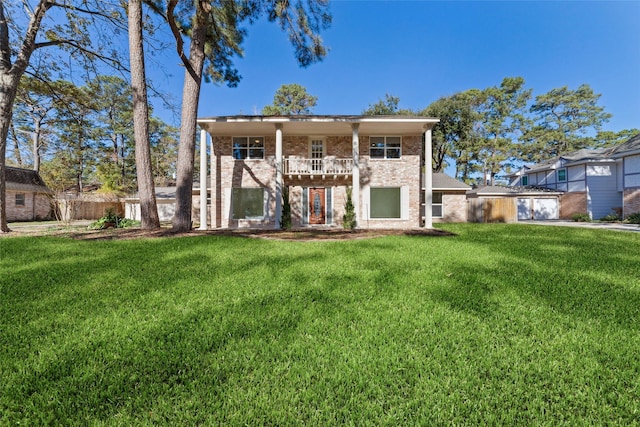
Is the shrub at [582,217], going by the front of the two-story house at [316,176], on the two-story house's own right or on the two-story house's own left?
on the two-story house's own left

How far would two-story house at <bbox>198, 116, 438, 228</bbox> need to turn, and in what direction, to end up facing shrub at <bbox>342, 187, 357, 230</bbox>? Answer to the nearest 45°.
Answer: approximately 45° to its left

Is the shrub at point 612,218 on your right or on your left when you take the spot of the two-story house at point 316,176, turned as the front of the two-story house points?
on your left

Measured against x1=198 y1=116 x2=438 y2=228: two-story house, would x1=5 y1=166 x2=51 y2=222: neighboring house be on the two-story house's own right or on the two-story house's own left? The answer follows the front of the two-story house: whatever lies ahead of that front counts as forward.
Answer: on the two-story house's own right

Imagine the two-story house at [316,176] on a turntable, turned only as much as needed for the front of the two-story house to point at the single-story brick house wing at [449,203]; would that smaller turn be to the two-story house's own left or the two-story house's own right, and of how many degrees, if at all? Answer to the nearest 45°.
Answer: approximately 135° to the two-story house's own left

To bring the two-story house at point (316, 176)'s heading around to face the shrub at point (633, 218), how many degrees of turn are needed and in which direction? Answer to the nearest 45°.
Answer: approximately 90° to its left

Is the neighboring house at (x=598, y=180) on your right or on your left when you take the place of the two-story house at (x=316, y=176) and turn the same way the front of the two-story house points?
on your left

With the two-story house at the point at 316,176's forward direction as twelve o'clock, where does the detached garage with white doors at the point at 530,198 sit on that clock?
The detached garage with white doors is roughly at 8 o'clock from the two-story house.

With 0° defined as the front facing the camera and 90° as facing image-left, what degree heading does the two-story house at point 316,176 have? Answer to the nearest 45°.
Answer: approximately 0°
